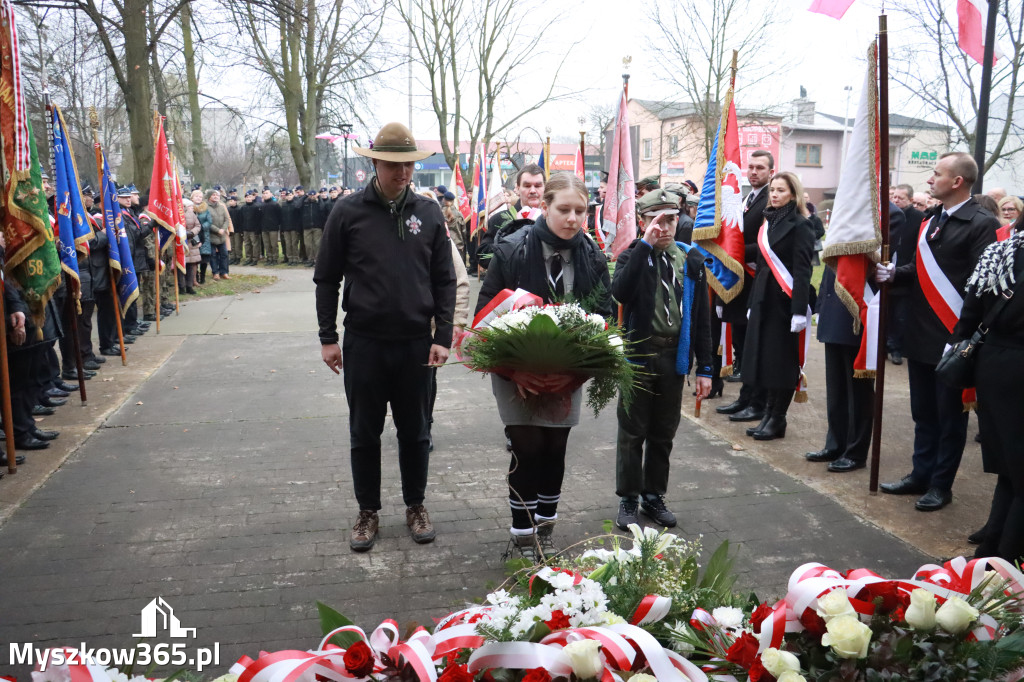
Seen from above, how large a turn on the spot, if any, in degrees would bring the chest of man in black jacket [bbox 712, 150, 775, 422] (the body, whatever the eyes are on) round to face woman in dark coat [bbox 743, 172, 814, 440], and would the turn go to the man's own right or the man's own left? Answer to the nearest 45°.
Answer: approximately 45° to the man's own left

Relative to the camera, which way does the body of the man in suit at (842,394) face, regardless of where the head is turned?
to the viewer's left

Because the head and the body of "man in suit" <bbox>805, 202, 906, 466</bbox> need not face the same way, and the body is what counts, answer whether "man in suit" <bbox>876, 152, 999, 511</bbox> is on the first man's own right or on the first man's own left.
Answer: on the first man's own left

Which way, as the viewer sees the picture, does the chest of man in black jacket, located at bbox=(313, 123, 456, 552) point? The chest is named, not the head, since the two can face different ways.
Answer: toward the camera

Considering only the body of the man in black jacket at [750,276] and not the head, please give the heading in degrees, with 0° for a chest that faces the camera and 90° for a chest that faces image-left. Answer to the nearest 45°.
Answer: approximately 45°

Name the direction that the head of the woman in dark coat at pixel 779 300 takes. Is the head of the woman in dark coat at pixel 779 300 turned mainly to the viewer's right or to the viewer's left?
to the viewer's left

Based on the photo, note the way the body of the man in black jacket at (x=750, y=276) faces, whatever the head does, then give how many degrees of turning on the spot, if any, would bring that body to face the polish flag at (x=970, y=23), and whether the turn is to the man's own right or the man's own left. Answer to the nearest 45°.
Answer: approximately 90° to the man's own left

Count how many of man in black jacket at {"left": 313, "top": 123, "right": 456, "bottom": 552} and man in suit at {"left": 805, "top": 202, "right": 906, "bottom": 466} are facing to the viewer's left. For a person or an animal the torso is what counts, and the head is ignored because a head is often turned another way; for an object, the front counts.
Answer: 1

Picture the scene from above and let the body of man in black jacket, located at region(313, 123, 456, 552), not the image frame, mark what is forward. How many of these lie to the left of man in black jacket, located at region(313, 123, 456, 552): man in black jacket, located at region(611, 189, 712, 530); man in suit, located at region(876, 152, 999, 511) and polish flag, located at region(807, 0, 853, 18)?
3

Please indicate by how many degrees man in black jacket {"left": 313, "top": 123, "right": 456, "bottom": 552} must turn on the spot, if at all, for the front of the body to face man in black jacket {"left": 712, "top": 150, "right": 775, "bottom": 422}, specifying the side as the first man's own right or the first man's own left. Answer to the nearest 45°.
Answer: approximately 135° to the first man's own left
